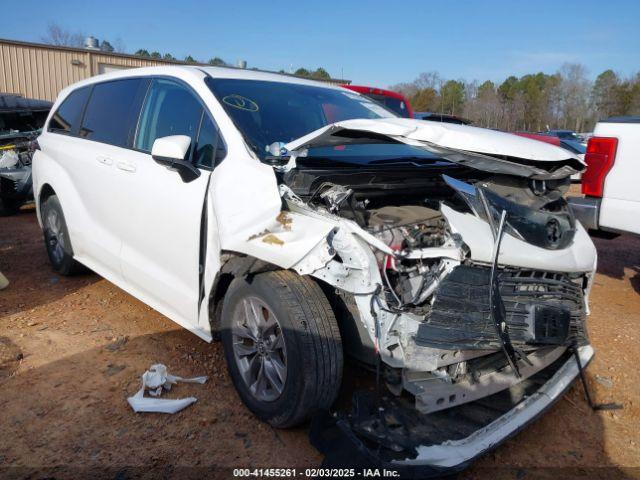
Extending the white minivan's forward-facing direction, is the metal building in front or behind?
behind

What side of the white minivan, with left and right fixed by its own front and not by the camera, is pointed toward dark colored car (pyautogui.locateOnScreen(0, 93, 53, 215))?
back

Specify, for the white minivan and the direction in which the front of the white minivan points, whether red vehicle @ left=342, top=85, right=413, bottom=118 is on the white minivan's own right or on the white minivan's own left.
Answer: on the white minivan's own left

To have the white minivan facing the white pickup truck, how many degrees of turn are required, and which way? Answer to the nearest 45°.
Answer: approximately 90° to its left

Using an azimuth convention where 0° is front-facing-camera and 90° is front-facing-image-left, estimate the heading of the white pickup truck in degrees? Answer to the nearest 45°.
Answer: approximately 270°

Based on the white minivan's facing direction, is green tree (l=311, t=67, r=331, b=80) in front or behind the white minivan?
behind

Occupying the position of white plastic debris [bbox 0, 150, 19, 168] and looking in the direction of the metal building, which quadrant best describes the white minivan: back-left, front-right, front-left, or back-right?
back-right

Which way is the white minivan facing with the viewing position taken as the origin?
facing the viewer and to the right of the viewer

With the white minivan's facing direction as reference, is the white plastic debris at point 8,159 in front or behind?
behind
